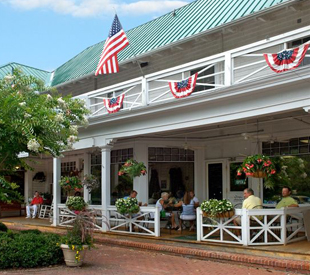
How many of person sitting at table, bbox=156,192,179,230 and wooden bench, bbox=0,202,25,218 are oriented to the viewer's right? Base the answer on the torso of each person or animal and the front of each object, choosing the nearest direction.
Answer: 1

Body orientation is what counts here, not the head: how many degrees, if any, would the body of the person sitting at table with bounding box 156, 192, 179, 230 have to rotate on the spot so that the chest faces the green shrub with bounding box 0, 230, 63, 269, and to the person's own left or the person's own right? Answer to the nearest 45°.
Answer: approximately 135° to the person's own right

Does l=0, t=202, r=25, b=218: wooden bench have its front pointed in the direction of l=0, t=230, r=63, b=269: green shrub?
yes

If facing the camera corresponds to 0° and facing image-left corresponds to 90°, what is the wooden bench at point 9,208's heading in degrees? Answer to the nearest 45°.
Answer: approximately 0°

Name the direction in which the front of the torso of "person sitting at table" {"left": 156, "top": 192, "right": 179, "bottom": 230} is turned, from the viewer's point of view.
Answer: to the viewer's right

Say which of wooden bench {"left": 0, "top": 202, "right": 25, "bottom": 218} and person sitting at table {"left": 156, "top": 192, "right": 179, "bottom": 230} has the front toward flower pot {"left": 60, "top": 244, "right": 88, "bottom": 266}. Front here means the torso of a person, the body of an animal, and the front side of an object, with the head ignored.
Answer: the wooden bench

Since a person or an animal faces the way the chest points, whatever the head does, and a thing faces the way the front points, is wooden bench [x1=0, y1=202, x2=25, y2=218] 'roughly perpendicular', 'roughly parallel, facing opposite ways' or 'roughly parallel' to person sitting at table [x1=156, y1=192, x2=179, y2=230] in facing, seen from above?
roughly perpendicular

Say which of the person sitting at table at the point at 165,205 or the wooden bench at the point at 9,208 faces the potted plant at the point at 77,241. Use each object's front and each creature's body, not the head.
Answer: the wooden bench

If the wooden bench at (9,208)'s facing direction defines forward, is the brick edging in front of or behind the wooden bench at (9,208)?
in front

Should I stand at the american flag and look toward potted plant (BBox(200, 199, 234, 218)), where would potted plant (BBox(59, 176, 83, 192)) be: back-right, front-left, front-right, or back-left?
back-left

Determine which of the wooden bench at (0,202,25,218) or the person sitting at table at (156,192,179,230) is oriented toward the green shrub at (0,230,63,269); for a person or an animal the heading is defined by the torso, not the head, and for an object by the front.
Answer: the wooden bench
